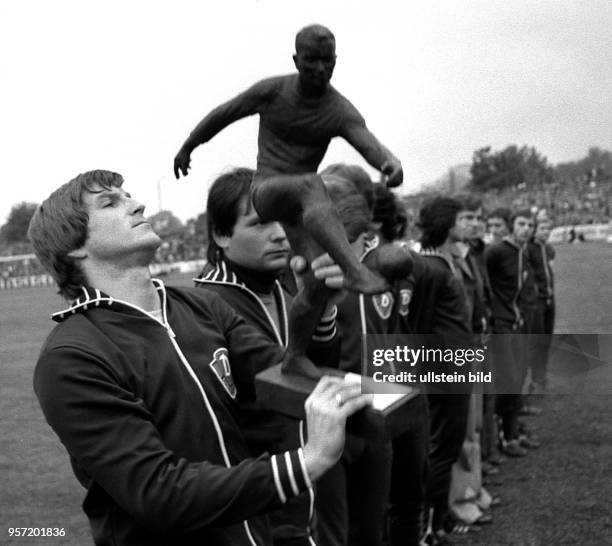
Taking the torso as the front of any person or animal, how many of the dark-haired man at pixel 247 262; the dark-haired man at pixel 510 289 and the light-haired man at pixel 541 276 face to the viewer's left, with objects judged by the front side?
0

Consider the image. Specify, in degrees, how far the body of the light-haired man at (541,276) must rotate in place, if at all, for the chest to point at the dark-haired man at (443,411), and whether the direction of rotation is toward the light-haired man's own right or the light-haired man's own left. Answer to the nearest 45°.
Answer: approximately 45° to the light-haired man's own right

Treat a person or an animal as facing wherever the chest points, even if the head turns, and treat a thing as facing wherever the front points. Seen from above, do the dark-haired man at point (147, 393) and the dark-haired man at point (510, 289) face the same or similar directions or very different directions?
same or similar directions

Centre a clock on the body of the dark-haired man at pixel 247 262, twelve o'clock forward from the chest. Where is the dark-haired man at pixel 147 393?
the dark-haired man at pixel 147 393 is roughly at 2 o'clock from the dark-haired man at pixel 247 262.

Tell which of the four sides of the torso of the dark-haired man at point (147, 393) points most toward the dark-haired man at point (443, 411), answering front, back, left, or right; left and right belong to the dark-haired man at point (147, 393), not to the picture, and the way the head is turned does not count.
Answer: left

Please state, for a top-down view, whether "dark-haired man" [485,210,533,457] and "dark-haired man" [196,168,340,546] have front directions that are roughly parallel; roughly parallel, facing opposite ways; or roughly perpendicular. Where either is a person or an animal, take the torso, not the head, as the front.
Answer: roughly parallel

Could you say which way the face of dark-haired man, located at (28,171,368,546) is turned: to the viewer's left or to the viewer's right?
to the viewer's right

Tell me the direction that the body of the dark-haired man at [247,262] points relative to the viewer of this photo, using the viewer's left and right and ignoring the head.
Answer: facing the viewer and to the right of the viewer

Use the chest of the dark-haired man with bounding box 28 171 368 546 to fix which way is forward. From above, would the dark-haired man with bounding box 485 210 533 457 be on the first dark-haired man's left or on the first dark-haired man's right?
on the first dark-haired man's left

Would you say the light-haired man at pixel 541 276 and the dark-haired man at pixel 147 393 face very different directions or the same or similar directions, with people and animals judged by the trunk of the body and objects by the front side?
same or similar directions
